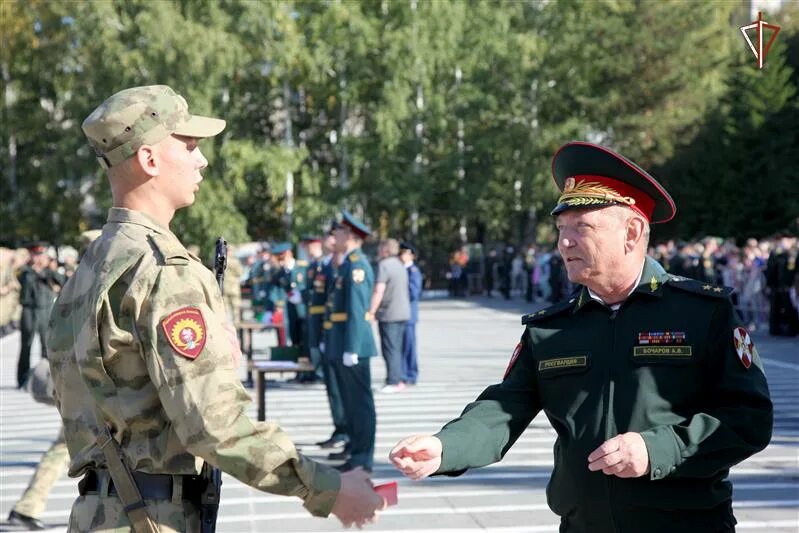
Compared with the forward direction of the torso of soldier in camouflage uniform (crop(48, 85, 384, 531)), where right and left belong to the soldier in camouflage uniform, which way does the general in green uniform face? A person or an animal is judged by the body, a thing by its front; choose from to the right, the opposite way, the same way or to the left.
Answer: the opposite way

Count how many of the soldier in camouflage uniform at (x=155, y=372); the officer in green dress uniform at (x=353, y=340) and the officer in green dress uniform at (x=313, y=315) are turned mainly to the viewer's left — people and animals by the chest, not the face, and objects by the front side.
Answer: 2

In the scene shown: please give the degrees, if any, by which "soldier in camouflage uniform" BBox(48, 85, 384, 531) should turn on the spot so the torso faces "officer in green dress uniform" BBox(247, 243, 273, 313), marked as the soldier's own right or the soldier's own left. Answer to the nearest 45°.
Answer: approximately 45° to the soldier's own left

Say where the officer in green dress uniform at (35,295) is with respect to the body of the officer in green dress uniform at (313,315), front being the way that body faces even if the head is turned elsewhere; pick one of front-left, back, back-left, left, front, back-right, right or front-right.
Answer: front-right

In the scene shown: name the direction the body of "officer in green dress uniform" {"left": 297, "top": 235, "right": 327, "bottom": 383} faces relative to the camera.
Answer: to the viewer's left

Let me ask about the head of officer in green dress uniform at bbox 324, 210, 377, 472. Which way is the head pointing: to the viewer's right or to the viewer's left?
to the viewer's left

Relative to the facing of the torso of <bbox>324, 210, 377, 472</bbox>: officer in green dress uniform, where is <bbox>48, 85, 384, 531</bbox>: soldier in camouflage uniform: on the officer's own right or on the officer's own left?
on the officer's own left

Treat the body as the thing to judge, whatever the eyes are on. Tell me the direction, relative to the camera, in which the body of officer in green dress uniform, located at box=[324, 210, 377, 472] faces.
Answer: to the viewer's left

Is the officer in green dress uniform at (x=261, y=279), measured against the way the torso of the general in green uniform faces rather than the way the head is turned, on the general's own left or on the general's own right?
on the general's own right

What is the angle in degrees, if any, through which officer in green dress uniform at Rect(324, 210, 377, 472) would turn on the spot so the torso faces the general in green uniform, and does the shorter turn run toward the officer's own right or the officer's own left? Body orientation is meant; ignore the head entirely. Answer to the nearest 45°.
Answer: approximately 90° to the officer's own left

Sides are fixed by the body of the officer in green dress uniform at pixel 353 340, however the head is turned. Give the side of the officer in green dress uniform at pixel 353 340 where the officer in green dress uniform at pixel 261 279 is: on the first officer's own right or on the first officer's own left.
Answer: on the first officer's own right

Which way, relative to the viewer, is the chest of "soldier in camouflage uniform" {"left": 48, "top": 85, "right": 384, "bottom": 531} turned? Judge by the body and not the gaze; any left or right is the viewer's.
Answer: facing away from the viewer and to the right of the viewer
